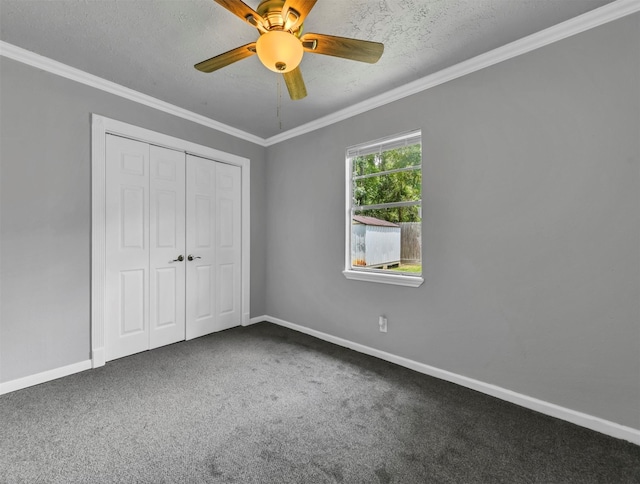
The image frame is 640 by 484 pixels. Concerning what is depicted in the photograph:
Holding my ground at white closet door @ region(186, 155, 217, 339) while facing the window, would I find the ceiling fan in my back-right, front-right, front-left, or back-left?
front-right

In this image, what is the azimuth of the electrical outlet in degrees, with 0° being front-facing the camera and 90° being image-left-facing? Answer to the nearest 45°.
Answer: approximately 45°

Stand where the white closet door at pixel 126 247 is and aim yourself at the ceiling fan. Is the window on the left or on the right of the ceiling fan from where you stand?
left

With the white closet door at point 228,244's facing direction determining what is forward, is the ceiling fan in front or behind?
in front

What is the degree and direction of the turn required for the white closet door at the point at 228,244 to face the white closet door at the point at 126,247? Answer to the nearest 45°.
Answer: approximately 90° to its right

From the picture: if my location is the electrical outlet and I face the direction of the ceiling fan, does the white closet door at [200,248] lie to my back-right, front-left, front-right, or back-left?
front-right

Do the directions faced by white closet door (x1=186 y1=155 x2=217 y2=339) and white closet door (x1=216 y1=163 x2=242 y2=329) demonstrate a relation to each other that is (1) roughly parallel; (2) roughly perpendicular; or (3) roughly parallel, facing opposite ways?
roughly parallel

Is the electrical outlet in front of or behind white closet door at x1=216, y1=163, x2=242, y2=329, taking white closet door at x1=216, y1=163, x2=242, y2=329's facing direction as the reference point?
in front

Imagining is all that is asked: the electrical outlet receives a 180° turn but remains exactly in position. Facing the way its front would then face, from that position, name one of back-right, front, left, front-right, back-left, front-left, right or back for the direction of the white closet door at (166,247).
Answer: back-left

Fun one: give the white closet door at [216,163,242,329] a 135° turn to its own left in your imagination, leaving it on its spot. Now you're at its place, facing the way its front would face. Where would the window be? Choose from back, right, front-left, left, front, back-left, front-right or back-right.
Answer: back-right

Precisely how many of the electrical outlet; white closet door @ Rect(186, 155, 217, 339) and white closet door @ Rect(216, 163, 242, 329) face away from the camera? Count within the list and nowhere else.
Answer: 0

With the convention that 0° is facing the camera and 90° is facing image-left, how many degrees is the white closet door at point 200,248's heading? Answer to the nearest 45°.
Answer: approximately 315°

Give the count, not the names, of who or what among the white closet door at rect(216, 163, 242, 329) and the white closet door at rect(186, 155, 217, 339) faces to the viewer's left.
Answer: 0

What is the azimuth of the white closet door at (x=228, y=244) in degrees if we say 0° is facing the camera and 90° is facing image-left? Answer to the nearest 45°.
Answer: approximately 315°

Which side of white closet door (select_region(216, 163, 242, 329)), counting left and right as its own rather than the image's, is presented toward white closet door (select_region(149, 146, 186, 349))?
right

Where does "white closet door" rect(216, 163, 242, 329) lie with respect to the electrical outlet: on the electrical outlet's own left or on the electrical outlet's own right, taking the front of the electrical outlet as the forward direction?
on the electrical outlet's own right

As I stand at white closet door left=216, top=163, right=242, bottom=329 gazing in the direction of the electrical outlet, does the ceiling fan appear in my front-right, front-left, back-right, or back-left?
front-right
